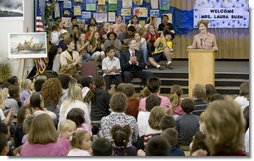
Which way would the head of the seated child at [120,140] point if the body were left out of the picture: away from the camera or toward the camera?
away from the camera

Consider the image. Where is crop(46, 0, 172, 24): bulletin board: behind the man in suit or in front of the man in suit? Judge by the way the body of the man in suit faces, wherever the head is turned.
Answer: behind

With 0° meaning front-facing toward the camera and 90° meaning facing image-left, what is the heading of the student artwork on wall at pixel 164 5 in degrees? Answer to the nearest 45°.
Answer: approximately 0°

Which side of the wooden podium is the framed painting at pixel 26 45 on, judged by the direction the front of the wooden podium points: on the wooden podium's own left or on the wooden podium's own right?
on the wooden podium's own right

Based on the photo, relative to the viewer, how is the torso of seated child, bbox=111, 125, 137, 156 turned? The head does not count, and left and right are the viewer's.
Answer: facing away from the viewer
